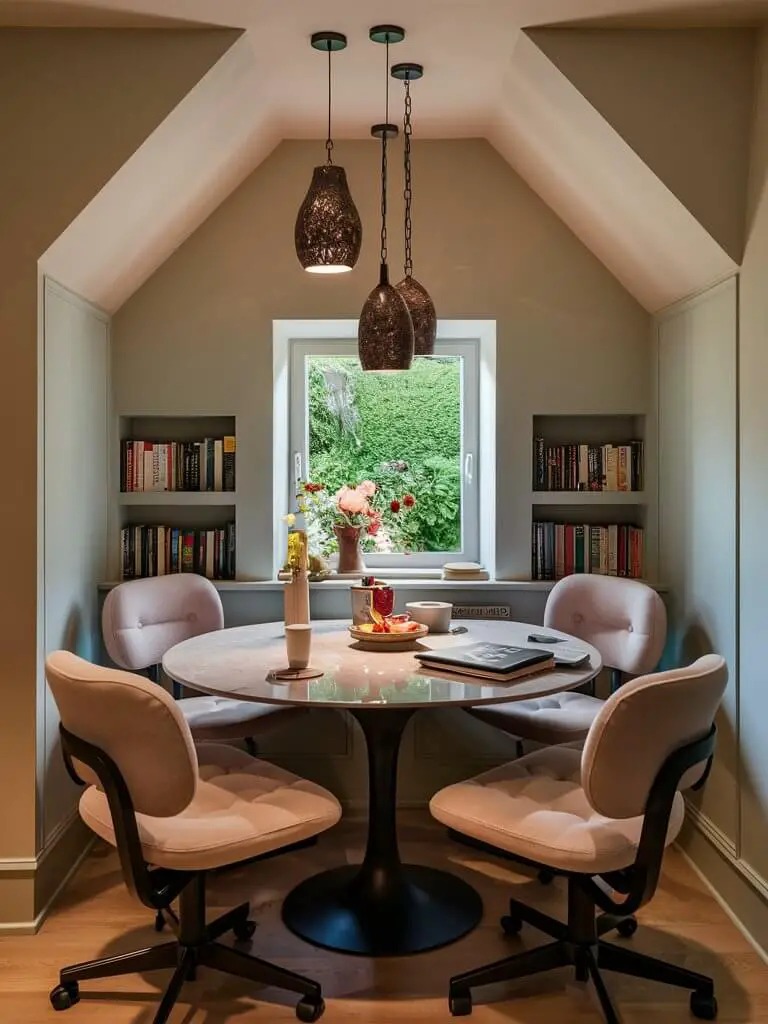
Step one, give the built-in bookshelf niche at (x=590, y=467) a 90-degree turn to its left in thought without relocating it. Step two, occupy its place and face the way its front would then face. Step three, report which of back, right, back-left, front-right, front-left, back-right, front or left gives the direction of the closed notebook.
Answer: right

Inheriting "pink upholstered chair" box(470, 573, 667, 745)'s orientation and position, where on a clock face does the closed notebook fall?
The closed notebook is roughly at 11 o'clock from the pink upholstered chair.

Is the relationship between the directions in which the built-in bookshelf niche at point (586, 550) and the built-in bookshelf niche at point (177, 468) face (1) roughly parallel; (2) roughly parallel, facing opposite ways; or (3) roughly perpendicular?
roughly parallel

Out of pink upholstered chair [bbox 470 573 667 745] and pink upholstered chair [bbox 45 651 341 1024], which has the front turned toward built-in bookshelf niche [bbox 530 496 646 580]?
pink upholstered chair [bbox 45 651 341 1024]

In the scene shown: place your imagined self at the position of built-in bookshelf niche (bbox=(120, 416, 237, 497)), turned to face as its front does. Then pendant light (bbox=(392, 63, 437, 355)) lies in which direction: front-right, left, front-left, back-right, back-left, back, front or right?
front-left

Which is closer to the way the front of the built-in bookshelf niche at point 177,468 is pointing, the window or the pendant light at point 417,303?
the pendant light

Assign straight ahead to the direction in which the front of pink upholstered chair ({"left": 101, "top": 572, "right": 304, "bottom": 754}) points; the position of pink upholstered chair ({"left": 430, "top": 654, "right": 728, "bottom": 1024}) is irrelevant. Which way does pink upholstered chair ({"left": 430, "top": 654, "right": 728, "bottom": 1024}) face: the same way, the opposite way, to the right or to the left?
the opposite way

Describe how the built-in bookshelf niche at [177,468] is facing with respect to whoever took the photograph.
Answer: facing the viewer

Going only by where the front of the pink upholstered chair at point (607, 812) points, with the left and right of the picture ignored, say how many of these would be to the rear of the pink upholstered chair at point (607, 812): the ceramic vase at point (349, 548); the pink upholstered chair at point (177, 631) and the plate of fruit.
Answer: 0

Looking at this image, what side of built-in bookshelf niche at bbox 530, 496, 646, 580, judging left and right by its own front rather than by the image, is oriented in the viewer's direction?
front

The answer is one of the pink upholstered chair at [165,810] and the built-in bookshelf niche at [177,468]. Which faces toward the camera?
the built-in bookshelf niche

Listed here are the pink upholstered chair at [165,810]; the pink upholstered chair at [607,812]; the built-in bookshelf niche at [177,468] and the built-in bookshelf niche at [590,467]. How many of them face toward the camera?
2

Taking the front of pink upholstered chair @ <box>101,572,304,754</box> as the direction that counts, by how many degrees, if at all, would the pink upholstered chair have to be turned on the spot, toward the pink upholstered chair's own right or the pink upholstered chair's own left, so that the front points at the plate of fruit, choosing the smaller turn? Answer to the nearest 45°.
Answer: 0° — it already faces it

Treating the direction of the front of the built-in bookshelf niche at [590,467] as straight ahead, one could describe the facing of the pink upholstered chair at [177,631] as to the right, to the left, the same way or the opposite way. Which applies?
to the left

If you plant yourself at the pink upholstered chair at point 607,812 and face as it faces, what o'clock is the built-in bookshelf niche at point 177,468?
The built-in bookshelf niche is roughly at 12 o'clock from the pink upholstered chair.

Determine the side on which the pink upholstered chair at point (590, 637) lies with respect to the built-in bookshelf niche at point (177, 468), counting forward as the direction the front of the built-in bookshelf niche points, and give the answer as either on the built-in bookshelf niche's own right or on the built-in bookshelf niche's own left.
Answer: on the built-in bookshelf niche's own left

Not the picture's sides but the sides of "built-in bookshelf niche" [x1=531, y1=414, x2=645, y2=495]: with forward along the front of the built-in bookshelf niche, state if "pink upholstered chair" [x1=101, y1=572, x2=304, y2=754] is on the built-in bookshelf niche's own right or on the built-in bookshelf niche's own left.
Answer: on the built-in bookshelf niche's own right

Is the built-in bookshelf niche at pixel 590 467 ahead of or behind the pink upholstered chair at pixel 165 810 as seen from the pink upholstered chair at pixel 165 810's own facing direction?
ahead

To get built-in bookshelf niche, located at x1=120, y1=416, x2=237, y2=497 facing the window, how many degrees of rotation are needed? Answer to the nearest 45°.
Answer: approximately 90° to its left

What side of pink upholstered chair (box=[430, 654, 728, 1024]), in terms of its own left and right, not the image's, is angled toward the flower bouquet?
front

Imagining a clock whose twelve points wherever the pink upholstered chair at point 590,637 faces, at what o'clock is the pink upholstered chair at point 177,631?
the pink upholstered chair at point 177,631 is roughly at 1 o'clock from the pink upholstered chair at point 590,637.

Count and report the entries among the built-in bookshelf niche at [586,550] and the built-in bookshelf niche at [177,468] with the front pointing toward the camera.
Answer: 2
